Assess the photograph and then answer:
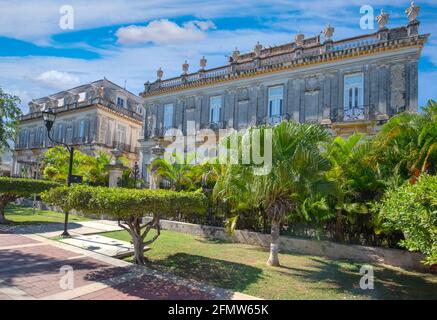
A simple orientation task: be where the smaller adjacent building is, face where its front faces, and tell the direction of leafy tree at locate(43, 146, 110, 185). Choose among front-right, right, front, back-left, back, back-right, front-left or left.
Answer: front-left

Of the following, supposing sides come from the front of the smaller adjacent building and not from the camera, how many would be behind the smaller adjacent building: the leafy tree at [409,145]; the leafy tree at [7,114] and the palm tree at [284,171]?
0

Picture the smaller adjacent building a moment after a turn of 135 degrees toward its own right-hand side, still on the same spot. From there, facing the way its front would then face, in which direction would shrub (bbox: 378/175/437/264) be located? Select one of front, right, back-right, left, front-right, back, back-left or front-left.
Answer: back

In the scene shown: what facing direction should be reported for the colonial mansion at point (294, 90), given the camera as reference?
facing the viewer and to the left of the viewer

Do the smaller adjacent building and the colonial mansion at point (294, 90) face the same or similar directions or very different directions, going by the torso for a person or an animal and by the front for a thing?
same or similar directions

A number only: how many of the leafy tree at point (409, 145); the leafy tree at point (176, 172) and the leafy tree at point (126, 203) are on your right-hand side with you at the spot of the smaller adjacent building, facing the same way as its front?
0

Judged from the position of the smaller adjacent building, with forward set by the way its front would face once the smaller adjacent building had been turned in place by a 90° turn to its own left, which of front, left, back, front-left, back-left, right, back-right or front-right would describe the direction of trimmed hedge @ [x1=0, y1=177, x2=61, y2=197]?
front-right

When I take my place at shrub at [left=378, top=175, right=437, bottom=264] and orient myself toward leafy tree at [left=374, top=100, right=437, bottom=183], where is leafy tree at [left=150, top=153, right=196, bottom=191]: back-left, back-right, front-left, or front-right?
front-left

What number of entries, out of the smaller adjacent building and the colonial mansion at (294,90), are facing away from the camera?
0

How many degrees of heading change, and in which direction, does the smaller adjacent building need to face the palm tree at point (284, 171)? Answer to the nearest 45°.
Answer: approximately 45° to its left

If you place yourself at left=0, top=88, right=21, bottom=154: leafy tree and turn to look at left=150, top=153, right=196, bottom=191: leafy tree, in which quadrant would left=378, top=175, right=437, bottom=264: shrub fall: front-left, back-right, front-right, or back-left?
front-right
